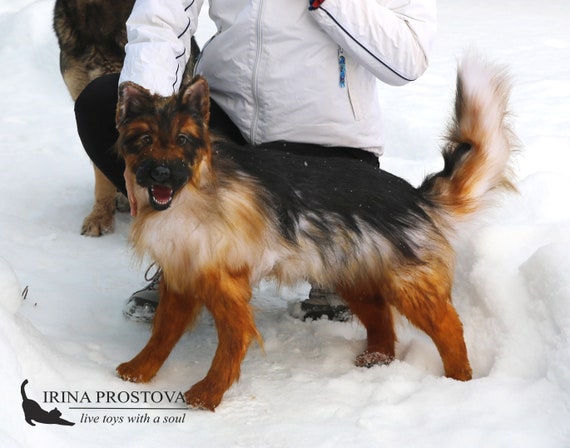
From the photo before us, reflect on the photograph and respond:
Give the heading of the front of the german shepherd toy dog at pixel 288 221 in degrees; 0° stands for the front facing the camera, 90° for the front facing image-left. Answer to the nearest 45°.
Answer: approximately 45°

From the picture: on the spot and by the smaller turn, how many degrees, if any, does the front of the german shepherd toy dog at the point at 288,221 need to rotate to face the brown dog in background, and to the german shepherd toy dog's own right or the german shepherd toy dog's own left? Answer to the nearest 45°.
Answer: approximately 90° to the german shepherd toy dog's own right
